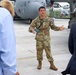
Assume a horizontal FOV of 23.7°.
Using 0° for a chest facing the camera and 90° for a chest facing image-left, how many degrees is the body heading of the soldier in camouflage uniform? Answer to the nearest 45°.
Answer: approximately 0°

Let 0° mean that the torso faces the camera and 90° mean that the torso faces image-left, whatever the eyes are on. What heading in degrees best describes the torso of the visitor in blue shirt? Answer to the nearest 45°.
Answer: approximately 225°

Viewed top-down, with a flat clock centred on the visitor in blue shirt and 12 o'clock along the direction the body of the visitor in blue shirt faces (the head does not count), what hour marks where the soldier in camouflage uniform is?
The soldier in camouflage uniform is roughly at 11 o'clock from the visitor in blue shirt.

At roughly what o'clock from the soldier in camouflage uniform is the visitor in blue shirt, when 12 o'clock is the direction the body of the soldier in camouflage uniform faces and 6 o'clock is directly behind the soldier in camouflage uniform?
The visitor in blue shirt is roughly at 12 o'clock from the soldier in camouflage uniform.

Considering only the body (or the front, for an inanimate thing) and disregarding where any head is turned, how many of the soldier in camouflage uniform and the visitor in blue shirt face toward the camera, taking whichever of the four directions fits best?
1
